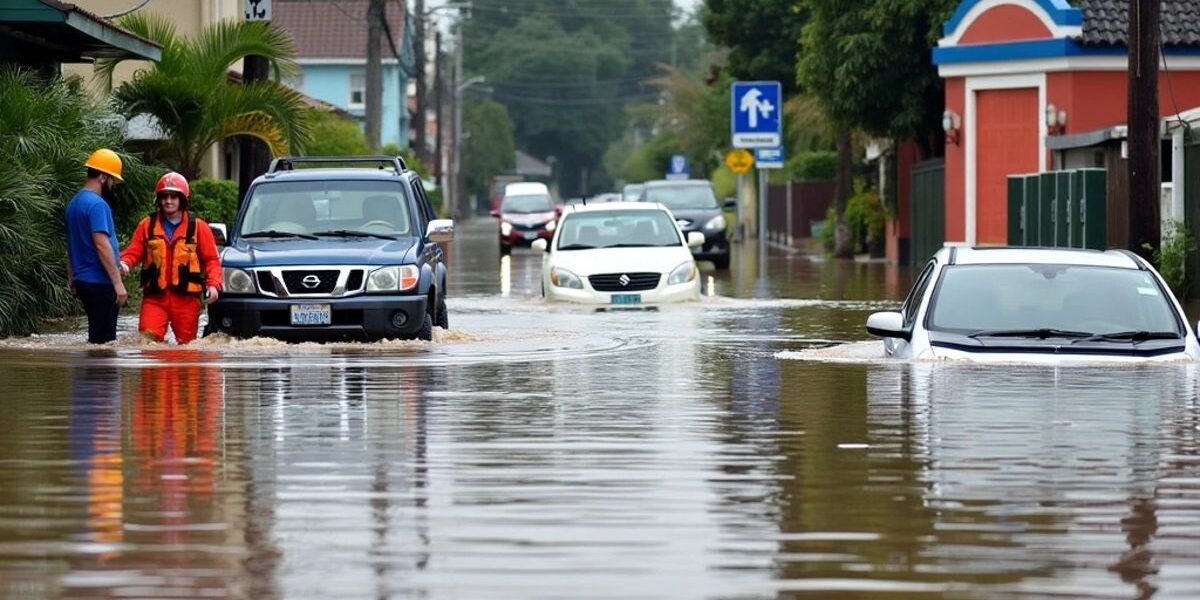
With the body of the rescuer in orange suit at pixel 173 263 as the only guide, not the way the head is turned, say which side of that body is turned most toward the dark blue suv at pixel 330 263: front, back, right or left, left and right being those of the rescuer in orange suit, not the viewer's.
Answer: left

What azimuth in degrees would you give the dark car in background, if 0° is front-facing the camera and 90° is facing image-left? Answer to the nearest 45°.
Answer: approximately 0°

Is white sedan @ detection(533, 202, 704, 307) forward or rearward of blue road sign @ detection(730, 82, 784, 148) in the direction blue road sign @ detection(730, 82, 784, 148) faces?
forward

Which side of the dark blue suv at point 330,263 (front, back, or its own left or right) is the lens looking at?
front

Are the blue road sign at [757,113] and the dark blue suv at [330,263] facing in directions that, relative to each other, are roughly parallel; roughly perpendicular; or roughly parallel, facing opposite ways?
roughly parallel

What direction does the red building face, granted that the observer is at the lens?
facing the viewer and to the left of the viewer

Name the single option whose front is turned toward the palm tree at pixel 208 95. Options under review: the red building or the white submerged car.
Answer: the red building

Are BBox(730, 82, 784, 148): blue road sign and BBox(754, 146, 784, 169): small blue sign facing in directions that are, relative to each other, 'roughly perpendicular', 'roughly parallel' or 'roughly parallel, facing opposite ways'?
roughly parallel

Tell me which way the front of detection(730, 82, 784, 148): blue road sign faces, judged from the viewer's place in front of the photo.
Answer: facing the viewer

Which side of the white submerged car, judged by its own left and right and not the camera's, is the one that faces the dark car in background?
back

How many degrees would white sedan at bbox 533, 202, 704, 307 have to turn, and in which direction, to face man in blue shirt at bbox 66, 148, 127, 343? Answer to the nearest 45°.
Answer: approximately 45° to its right

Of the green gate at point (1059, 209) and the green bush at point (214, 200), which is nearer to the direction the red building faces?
the green bush

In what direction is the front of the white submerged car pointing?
toward the camera
